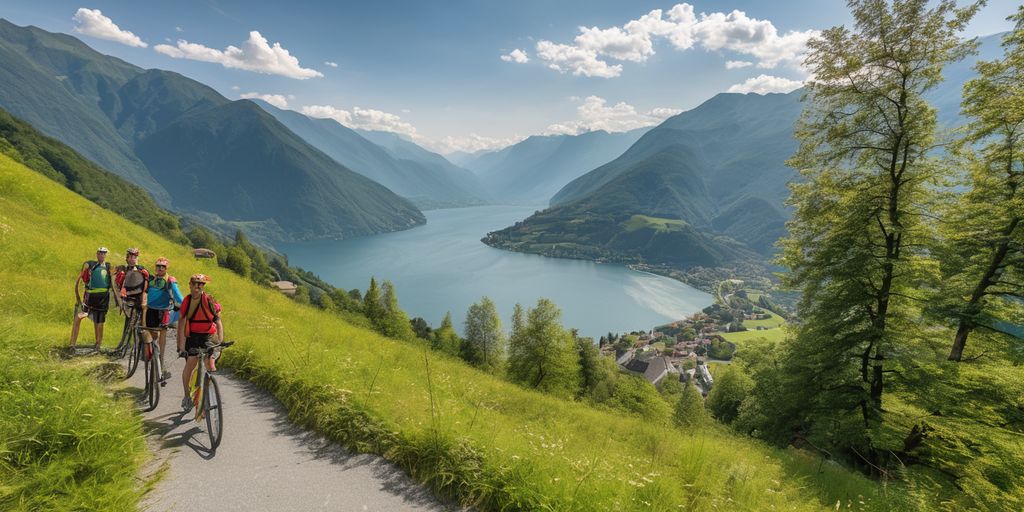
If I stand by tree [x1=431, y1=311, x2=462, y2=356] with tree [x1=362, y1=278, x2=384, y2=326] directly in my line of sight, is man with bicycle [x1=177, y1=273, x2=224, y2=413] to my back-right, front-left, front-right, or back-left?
back-left

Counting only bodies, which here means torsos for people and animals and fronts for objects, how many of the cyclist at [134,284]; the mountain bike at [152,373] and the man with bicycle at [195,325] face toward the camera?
3

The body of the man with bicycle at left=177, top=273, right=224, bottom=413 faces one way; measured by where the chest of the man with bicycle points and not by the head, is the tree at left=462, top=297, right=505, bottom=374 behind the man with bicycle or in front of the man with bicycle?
behind

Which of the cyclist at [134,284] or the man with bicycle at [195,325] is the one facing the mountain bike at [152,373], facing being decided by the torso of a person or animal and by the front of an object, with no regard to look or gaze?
the cyclist

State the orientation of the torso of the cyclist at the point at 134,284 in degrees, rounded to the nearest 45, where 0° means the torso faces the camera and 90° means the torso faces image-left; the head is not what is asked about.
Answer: approximately 0°

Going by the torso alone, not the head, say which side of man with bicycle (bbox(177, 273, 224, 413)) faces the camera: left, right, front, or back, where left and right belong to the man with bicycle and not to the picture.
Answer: front
